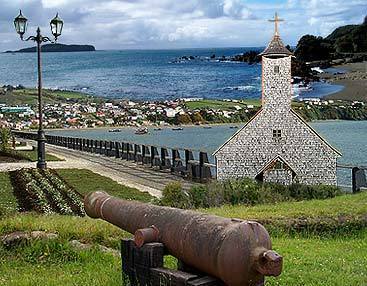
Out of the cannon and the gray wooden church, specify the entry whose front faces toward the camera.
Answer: the gray wooden church

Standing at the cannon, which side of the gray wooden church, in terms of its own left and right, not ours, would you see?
front

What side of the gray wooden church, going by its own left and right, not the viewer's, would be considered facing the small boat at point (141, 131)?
back

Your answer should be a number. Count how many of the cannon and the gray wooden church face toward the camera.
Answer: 1

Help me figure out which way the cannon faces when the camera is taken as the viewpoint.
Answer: facing away from the viewer and to the left of the viewer

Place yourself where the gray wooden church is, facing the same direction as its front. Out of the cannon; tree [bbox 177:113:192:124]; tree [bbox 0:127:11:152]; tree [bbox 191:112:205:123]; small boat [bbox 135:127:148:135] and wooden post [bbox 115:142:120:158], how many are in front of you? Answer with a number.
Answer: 1

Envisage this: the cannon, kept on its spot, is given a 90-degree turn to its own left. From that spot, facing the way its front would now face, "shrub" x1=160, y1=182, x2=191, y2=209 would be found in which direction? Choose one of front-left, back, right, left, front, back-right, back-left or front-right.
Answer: back-right

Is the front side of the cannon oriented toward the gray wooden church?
no

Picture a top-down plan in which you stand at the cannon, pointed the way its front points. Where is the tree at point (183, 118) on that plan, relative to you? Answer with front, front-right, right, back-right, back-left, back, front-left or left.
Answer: front-right

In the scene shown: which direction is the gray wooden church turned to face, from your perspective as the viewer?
facing the viewer

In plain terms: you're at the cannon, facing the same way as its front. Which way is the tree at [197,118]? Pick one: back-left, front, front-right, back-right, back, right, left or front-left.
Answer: front-right

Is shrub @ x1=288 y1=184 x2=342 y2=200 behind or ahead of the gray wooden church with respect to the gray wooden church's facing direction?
ahead

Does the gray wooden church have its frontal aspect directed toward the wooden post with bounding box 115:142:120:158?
no

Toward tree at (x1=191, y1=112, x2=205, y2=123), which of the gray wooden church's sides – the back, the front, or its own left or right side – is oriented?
back

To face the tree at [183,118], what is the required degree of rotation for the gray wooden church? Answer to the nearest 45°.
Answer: approximately 180°
